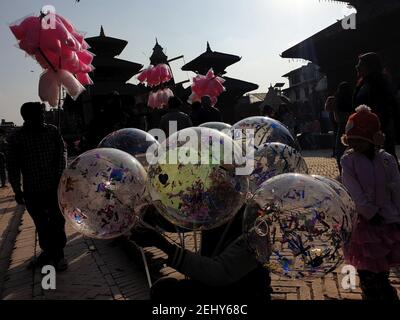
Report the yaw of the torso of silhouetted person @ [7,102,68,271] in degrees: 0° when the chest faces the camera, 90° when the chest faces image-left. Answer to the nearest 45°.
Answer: approximately 45°

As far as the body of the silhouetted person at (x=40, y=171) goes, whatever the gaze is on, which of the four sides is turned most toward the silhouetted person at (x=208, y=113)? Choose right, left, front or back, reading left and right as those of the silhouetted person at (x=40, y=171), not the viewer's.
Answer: back

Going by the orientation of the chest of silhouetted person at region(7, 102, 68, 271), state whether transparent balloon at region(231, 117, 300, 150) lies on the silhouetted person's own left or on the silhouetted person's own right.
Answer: on the silhouetted person's own left

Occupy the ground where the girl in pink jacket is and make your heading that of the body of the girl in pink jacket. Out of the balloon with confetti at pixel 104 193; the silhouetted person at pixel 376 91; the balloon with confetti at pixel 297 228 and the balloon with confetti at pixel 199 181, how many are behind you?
1

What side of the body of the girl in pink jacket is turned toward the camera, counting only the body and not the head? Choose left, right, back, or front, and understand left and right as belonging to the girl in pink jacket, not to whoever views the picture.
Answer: front
